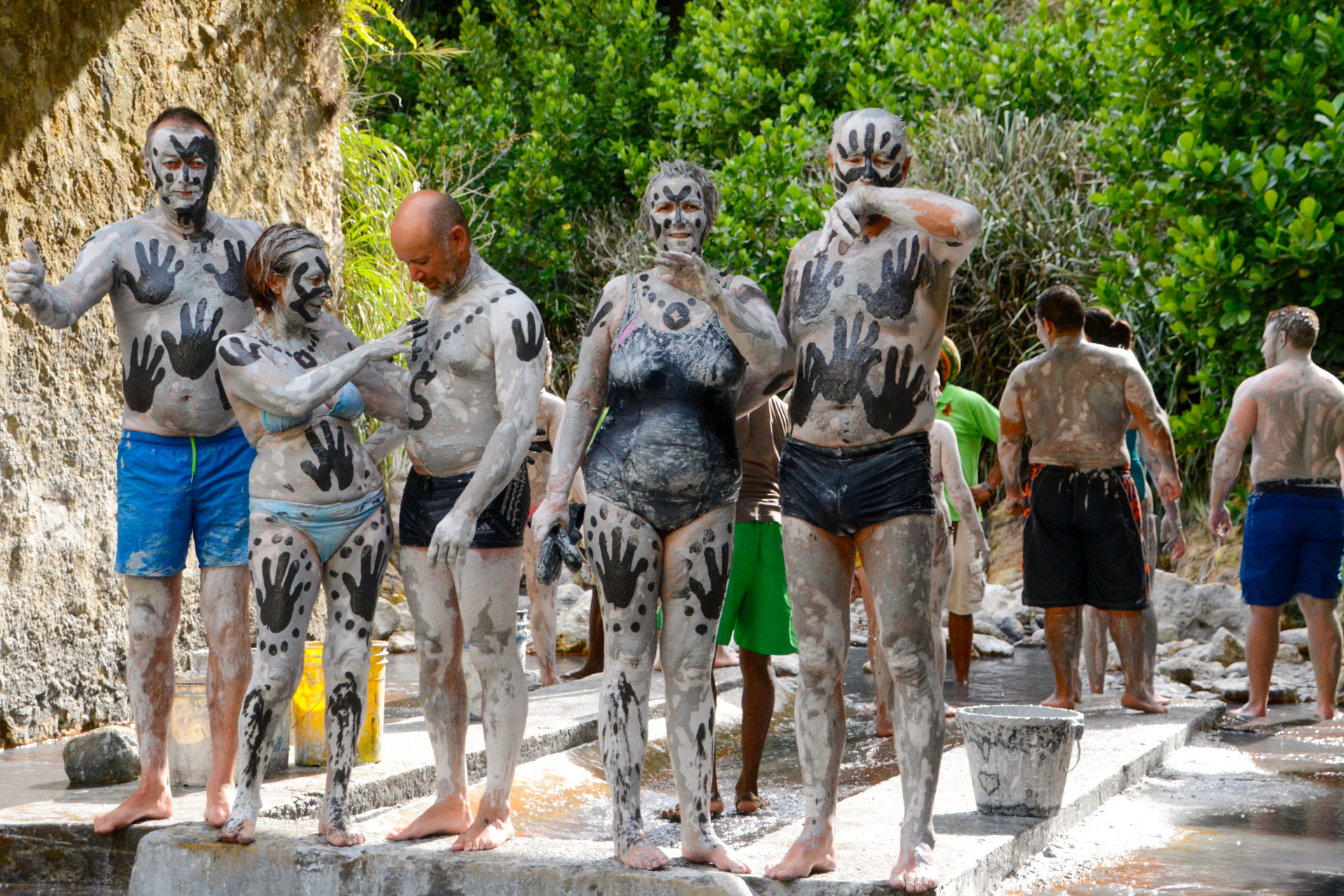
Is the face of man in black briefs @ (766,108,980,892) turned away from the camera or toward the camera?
toward the camera

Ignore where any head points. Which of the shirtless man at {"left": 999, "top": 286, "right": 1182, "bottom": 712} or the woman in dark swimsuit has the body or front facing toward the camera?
the woman in dark swimsuit

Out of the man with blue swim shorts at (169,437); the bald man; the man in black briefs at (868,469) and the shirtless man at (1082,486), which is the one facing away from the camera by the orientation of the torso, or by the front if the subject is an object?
the shirtless man

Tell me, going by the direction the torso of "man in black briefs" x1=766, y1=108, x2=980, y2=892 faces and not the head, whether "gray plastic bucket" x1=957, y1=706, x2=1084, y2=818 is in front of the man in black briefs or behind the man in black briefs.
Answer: behind

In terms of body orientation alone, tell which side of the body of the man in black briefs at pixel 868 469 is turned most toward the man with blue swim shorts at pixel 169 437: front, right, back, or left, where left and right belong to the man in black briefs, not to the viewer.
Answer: right

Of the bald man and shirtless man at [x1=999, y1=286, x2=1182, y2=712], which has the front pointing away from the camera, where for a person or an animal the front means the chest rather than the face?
the shirtless man

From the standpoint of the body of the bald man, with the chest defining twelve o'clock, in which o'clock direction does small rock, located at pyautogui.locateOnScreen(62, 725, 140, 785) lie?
The small rock is roughly at 3 o'clock from the bald man.

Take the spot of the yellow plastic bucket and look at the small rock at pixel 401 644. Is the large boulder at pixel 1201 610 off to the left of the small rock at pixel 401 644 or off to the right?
right

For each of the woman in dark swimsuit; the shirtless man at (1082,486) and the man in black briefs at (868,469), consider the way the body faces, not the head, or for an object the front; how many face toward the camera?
2

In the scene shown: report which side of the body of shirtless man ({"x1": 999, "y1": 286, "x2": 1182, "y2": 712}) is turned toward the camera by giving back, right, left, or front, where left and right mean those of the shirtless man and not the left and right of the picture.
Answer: back

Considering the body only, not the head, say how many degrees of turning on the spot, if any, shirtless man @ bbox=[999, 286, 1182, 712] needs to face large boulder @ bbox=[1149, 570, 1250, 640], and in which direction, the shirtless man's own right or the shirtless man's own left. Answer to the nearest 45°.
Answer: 0° — they already face it

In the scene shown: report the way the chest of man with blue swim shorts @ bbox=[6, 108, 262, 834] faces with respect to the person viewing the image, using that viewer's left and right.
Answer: facing the viewer

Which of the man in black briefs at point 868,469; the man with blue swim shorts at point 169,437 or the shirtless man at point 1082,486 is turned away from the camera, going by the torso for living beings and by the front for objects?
the shirtless man

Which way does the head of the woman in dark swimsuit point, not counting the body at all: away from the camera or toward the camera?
toward the camera

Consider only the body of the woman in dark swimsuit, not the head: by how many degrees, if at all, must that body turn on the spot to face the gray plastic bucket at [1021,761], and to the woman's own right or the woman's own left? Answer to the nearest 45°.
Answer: approximately 135° to the woman's own left

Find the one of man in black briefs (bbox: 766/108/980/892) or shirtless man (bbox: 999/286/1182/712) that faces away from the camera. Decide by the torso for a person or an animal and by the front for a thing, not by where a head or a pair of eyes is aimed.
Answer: the shirtless man

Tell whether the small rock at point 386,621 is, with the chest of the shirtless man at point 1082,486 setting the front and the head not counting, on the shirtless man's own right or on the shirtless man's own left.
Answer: on the shirtless man's own left

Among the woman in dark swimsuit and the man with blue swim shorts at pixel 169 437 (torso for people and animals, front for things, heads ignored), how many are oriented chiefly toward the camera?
2

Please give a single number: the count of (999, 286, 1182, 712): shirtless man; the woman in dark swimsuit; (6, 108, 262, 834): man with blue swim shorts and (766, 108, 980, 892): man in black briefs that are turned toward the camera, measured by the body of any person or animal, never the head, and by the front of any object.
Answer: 3
